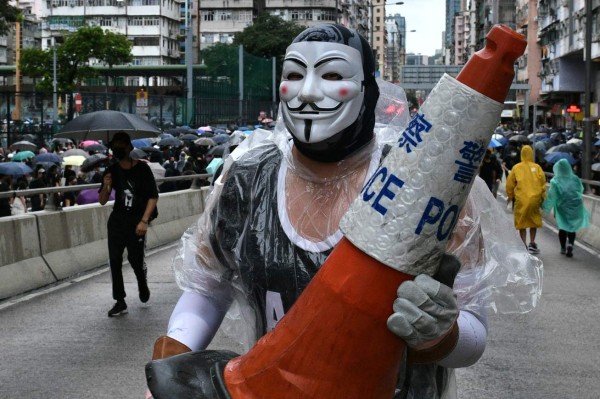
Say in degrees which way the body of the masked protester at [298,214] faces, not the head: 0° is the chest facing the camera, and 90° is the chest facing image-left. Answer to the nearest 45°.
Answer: approximately 0°

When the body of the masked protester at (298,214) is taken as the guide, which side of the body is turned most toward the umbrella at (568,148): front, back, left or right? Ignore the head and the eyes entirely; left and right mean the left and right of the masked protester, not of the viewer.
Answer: back

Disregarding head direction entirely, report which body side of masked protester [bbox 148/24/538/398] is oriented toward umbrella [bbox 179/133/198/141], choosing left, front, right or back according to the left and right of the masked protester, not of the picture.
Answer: back

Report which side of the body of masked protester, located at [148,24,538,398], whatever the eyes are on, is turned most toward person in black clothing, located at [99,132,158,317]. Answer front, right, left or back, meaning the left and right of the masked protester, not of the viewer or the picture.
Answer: back

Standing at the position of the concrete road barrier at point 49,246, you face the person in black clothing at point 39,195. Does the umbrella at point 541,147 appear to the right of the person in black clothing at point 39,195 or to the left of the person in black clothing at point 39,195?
right

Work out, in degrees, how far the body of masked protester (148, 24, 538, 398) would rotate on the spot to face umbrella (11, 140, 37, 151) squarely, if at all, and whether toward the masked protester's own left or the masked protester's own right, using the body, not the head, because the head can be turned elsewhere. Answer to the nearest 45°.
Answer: approximately 180°

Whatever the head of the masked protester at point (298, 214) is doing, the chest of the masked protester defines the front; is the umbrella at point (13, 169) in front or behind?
behind
